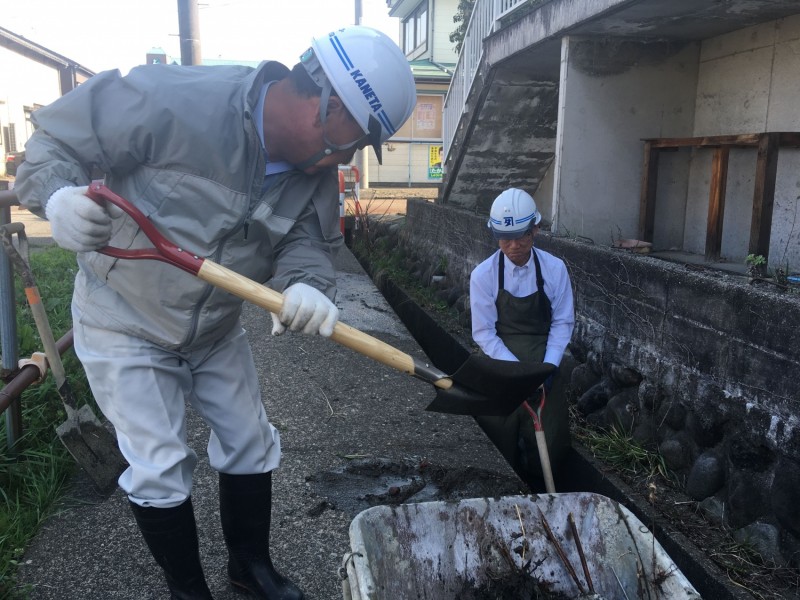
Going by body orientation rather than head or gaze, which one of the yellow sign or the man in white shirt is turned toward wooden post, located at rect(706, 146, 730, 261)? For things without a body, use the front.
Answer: the yellow sign

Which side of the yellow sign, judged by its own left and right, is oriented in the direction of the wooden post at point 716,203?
front

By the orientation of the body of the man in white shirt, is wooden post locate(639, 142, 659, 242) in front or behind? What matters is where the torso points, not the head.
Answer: behind

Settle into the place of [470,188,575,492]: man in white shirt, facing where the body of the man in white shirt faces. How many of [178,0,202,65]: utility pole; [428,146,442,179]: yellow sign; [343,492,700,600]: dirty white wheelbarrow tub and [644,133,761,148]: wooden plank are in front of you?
1

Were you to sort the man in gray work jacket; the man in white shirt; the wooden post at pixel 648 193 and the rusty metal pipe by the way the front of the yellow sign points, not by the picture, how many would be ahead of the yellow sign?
4

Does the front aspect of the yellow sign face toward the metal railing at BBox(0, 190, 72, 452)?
yes

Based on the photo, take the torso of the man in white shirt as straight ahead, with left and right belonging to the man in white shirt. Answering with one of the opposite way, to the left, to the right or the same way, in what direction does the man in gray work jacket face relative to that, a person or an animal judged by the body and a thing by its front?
to the left

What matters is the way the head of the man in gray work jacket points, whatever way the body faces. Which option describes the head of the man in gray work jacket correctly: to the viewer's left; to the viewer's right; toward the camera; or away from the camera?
to the viewer's right

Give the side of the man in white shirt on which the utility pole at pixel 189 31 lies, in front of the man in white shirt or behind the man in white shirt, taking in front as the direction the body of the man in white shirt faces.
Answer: behind

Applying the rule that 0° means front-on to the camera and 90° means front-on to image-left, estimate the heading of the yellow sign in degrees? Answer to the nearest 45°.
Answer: approximately 0°

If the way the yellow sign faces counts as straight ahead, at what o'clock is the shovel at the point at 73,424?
The shovel is roughly at 12 o'clock from the yellow sign.
